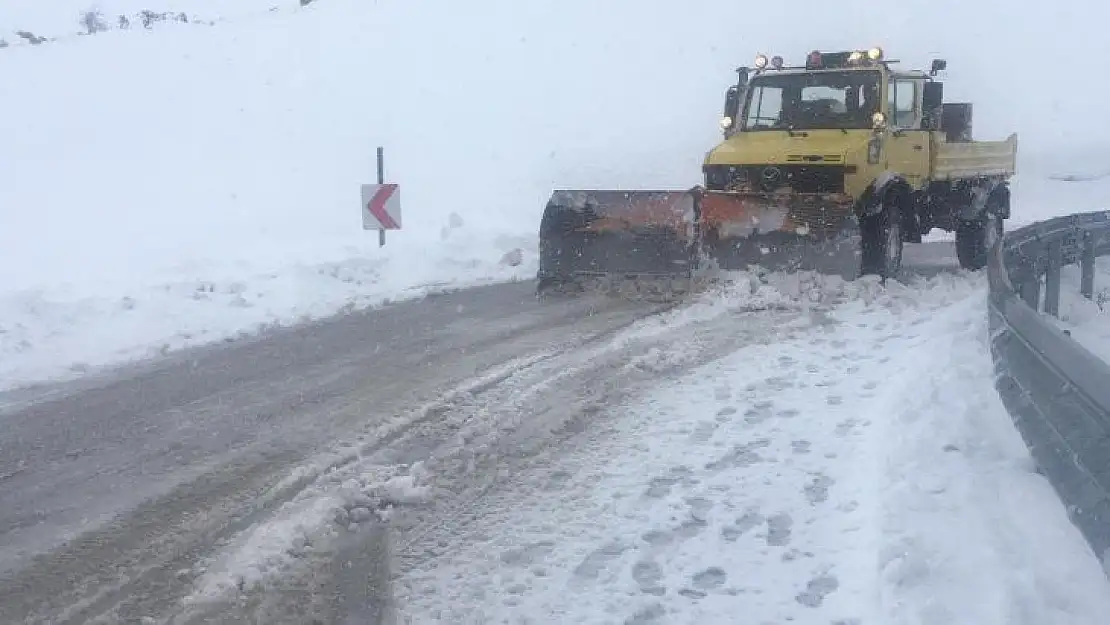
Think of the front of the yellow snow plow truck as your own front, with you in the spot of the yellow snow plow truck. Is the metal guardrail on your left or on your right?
on your left

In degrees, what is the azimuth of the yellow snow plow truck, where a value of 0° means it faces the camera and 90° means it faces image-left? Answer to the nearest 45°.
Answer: approximately 45°

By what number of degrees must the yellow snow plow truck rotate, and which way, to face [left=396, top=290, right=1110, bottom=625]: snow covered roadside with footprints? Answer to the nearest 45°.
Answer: approximately 45° to its left

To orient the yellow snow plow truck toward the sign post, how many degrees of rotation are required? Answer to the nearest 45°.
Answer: approximately 45° to its right
